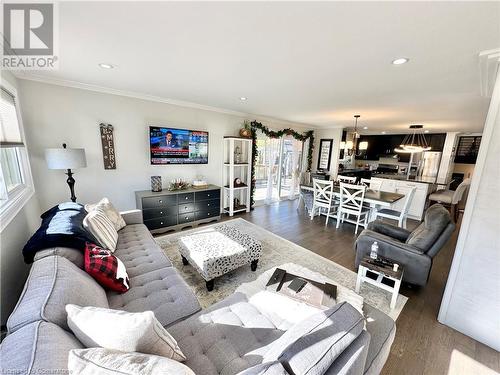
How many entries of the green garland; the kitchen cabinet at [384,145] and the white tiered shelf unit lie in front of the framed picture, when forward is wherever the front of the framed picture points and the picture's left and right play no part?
2

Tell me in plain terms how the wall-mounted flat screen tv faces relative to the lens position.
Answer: facing the viewer and to the right of the viewer

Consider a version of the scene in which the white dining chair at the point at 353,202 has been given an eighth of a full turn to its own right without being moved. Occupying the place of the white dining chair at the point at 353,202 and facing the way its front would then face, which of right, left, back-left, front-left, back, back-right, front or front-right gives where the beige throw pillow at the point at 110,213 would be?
back-right

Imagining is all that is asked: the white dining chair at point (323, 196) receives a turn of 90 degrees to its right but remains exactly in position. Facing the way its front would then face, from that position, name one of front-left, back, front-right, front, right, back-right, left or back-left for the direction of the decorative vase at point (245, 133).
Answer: back-right

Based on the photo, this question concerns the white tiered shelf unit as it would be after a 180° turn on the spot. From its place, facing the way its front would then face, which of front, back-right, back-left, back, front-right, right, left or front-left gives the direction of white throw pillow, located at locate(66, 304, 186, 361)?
back-left

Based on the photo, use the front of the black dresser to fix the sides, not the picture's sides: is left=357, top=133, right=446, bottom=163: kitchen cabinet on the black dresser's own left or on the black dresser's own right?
on the black dresser's own left

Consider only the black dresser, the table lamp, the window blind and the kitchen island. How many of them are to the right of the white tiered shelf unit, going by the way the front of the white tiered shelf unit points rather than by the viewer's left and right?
3

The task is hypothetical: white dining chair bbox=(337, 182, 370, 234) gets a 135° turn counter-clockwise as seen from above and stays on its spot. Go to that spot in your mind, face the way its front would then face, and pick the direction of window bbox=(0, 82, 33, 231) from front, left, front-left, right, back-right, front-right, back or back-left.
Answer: front-left

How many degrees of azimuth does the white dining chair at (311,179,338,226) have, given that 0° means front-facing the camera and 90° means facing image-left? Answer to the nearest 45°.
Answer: approximately 225°

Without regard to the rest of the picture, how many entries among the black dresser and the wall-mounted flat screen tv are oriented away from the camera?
0

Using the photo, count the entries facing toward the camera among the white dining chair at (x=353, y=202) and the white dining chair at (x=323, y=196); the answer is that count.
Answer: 0

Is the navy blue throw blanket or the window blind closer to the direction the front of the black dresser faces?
the navy blue throw blanket

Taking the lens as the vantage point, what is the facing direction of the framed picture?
facing the viewer and to the left of the viewer

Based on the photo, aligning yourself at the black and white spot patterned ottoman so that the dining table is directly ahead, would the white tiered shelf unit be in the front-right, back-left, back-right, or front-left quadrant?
front-left

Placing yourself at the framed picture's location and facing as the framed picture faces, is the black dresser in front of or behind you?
in front

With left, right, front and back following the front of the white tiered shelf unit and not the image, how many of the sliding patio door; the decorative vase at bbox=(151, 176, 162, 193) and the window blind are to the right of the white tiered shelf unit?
2

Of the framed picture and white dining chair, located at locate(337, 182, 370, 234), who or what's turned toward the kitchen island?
the white dining chair
